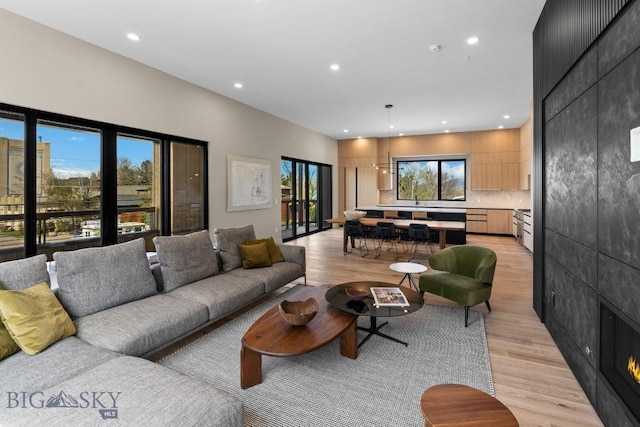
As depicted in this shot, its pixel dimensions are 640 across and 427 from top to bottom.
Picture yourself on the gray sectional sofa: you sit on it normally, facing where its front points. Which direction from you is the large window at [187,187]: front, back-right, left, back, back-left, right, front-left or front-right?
back-left

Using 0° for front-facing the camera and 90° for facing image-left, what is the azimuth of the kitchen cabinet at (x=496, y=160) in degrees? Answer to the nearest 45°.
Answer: approximately 0°

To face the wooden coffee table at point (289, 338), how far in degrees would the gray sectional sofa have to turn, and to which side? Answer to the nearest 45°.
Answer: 0° — it already faces it

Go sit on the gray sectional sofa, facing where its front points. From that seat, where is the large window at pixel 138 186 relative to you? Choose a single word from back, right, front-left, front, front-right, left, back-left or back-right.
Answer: back-left

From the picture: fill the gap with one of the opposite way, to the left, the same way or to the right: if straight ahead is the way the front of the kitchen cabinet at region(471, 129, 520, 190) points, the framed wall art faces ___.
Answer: to the left

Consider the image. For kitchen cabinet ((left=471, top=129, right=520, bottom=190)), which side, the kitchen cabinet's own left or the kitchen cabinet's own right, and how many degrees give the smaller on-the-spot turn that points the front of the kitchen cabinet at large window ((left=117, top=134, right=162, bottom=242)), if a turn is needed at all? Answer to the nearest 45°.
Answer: approximately 45° to the kitchen cabinet's own right

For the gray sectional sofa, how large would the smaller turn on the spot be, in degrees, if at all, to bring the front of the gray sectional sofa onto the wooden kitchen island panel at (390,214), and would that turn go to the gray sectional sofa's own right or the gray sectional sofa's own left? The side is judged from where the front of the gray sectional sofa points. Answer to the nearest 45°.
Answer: approximately 90° to the gray sectional sofa's own left

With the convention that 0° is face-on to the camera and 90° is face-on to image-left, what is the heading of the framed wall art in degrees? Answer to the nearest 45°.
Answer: approximately 315°

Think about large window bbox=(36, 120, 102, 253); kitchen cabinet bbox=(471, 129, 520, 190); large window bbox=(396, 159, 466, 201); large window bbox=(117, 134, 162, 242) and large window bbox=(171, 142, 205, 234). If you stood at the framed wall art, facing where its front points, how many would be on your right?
3

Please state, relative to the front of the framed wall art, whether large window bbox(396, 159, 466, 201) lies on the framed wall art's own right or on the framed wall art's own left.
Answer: on the framed wall art's own left

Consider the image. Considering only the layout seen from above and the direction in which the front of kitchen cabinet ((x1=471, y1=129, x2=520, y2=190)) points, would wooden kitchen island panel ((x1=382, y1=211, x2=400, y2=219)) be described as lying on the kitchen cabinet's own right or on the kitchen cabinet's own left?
on the kitchen cabinet's own right

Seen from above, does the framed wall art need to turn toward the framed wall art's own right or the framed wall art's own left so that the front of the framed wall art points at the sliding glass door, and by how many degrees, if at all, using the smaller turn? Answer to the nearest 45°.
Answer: approximately 90° to the framed wall art's own left

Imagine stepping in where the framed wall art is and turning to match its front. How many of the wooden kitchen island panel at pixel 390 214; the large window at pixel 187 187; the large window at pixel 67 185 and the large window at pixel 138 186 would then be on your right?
3
